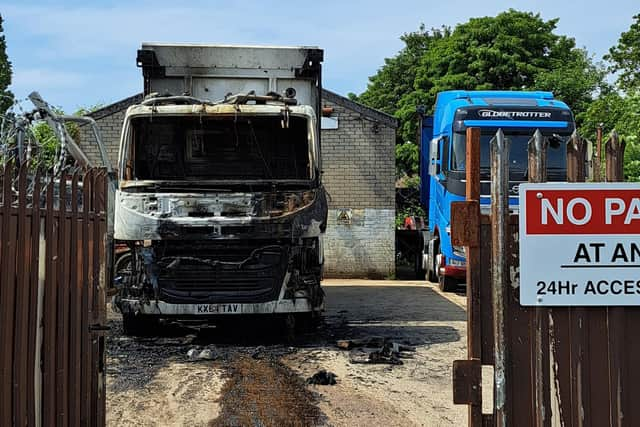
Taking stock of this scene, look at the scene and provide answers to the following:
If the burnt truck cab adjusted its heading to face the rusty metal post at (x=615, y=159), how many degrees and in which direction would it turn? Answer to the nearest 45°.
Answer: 0° — it already faces it

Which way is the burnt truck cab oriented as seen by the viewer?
toward the camera

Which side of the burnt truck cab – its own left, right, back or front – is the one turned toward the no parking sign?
front

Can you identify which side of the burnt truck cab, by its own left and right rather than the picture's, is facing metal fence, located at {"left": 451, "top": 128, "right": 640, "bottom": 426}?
front

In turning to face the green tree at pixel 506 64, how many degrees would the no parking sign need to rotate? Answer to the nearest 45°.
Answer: approximately 180°

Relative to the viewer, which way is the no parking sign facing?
toward the camera

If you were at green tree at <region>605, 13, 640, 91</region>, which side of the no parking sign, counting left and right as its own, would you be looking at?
back

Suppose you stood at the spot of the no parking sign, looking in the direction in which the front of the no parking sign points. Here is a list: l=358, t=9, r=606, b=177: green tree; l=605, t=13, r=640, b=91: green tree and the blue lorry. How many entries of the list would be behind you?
3

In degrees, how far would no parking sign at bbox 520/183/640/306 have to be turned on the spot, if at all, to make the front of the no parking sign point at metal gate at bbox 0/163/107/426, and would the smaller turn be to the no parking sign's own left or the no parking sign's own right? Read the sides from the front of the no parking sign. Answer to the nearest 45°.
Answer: approximately 90° to the no parking sign's own right

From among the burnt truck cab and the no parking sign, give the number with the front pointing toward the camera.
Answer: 2

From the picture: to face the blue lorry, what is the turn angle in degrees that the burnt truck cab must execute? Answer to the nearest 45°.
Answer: approximately 135° to its left

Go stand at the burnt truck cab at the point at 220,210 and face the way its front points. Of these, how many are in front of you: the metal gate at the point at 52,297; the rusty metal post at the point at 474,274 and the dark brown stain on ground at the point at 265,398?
3

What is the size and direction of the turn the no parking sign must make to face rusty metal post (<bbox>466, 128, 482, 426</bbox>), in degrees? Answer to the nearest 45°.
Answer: approximately 90° to its right
